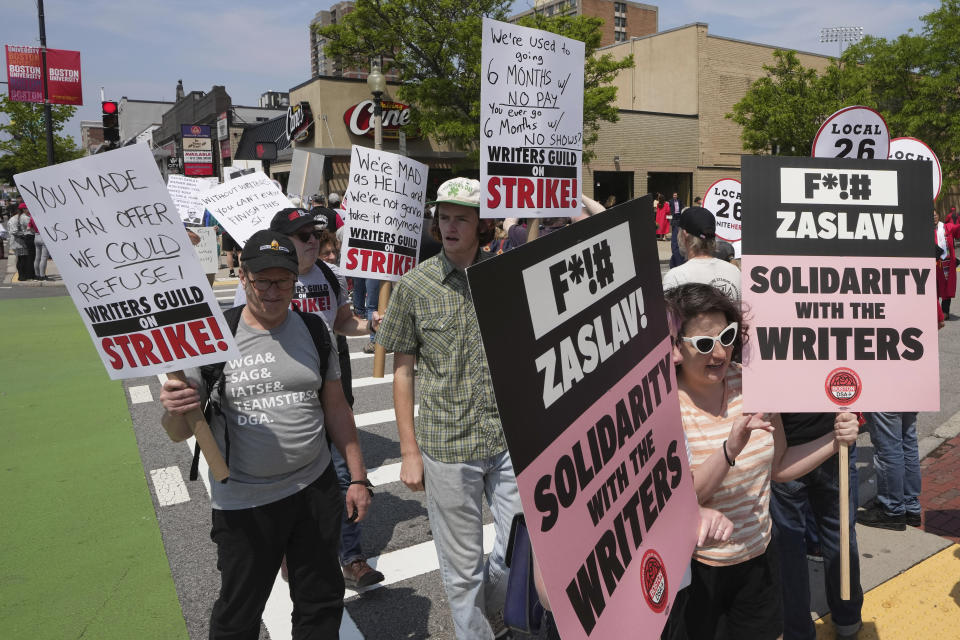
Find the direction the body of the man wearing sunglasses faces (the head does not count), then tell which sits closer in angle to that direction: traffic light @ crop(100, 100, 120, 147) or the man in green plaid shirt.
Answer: the man in green plaid shirt

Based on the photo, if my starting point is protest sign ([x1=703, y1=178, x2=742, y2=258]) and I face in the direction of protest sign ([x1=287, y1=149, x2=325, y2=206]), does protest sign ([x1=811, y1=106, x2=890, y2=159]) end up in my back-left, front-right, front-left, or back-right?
back-left

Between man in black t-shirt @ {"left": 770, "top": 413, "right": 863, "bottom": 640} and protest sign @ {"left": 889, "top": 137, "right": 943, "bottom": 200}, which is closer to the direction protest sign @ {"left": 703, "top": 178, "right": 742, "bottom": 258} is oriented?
the man in black t-shirt

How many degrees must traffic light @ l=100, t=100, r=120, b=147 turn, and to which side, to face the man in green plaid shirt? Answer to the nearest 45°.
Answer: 0° — it already faces them

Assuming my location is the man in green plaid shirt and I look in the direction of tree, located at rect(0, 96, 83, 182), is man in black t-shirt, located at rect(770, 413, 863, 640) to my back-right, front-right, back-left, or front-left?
back-right

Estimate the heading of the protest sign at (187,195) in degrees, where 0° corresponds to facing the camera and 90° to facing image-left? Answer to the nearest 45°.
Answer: approximately 0°
